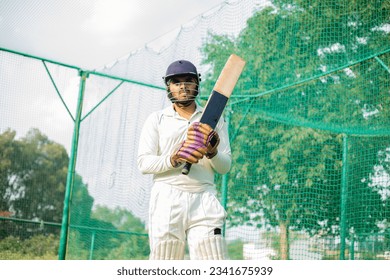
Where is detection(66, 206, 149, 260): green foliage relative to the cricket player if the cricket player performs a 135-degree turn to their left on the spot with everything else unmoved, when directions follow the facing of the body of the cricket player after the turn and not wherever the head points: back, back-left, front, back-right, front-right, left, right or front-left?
front-left

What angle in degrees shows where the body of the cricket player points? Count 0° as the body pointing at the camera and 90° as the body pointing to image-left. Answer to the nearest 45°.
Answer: approximately 0°

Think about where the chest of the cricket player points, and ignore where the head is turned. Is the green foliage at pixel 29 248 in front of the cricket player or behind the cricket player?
behind

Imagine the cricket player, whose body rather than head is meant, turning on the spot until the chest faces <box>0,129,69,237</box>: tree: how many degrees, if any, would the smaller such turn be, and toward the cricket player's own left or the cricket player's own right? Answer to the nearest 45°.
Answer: approximately 180°

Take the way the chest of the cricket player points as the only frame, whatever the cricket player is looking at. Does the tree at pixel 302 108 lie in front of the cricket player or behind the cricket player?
behind

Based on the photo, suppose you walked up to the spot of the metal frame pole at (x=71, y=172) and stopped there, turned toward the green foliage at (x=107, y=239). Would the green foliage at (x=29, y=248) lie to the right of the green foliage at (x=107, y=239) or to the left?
left

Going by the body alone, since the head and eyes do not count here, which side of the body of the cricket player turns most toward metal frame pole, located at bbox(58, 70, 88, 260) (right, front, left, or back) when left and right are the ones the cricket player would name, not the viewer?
back
